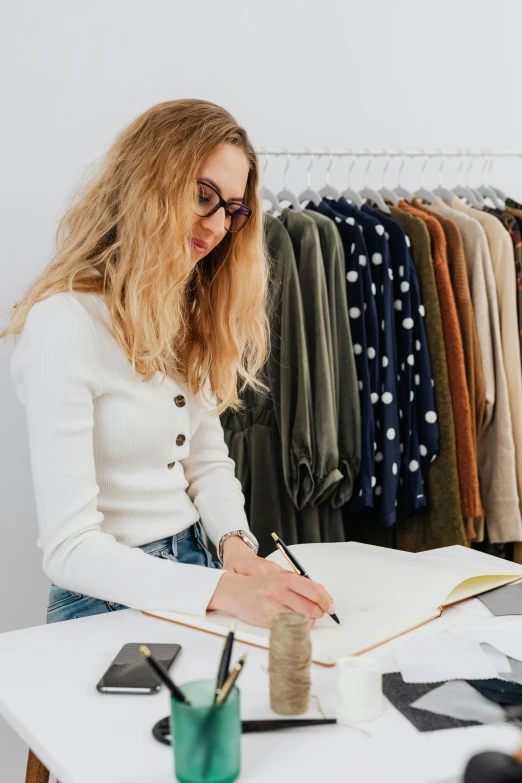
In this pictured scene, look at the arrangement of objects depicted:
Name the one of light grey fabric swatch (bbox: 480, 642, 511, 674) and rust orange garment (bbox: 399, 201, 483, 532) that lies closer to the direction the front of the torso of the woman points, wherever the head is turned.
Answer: the light grey fabric swatch

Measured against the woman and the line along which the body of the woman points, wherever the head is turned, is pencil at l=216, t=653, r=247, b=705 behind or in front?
in front

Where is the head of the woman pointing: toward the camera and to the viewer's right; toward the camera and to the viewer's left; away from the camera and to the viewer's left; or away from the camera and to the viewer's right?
toward the camera and to the viewer's right

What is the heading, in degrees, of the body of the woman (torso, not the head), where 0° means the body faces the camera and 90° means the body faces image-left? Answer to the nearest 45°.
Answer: approximately 315°
